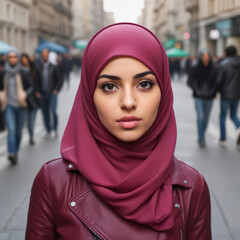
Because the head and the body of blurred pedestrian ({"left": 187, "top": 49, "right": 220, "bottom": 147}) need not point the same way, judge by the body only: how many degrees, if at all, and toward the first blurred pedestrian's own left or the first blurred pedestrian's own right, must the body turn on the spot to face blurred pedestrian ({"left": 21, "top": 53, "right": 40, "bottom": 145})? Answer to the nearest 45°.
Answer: approximately 90° to the first blurred pedestrian's own right

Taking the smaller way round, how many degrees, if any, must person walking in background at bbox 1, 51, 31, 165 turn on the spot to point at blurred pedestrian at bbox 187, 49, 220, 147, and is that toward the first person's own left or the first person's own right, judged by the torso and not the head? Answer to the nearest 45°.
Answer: approximately 90° to the first person's own left

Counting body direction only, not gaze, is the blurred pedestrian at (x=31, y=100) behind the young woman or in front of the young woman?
behind

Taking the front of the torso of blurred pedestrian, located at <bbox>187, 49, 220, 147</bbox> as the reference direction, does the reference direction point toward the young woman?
yes

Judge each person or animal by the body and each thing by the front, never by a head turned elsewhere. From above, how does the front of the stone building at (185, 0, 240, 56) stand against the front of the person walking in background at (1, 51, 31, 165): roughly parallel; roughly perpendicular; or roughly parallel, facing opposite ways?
roughly perpendicular

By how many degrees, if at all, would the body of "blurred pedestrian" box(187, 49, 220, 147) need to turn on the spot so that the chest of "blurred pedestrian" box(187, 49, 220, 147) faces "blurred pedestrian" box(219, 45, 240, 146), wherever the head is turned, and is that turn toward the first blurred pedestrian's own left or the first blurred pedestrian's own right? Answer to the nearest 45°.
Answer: approximately 135° to the first blurred pedestrian's own left

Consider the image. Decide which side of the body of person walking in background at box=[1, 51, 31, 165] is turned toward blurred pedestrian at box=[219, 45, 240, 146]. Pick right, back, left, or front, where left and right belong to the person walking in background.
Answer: left

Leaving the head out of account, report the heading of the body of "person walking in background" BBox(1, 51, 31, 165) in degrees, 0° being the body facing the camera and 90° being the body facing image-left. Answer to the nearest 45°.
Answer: approximately 0°

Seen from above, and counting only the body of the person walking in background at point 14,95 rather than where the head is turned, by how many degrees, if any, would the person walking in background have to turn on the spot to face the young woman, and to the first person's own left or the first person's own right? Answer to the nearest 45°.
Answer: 0° — they already face them

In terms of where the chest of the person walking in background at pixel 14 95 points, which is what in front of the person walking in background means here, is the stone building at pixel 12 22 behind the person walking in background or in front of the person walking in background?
behind
